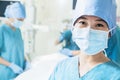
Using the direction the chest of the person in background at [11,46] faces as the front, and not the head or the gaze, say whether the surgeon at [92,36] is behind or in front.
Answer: in front

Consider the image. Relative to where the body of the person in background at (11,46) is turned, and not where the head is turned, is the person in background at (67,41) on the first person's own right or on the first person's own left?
on the first person's own left

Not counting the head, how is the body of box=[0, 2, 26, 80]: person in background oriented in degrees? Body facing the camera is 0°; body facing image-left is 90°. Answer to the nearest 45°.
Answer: approximately 315°
